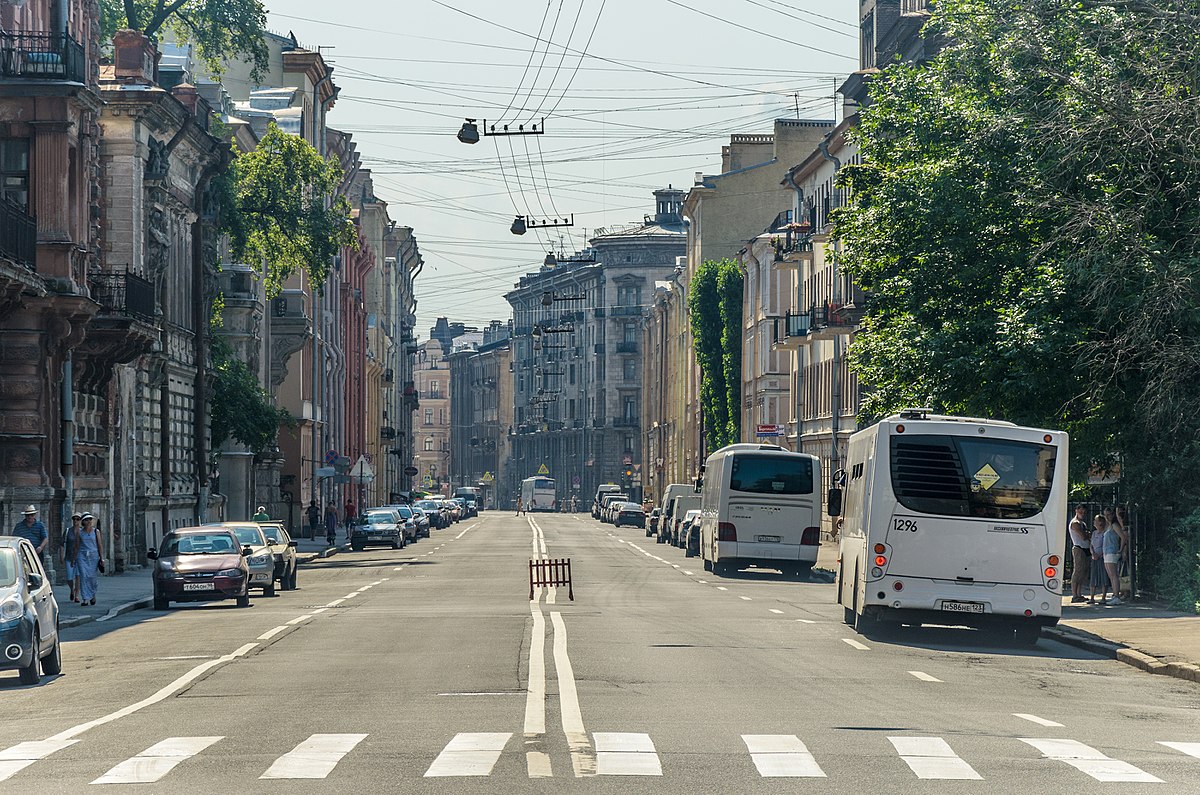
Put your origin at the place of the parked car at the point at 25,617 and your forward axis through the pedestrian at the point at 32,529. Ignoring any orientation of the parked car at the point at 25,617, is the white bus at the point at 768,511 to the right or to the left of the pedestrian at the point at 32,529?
right

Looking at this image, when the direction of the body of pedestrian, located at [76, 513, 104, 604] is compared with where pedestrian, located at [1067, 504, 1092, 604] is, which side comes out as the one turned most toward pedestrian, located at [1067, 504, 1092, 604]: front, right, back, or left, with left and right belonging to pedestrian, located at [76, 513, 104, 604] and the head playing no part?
left

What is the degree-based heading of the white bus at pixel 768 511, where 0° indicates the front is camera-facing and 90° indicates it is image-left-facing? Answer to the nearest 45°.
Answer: approximately 180°

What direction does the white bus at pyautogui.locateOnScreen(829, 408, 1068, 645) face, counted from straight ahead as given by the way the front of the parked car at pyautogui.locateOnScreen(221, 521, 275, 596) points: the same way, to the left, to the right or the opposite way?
the opposite way

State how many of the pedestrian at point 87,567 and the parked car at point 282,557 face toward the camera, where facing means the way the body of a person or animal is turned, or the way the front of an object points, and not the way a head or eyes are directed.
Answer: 2

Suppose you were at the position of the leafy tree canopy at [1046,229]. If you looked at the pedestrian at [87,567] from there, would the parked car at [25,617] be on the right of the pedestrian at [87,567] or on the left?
left

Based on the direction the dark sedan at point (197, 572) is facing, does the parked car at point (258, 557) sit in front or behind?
behind

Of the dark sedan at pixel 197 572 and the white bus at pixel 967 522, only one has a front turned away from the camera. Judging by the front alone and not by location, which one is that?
the white bus

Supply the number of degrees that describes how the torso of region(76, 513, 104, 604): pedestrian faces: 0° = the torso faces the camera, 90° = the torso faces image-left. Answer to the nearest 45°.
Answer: approximately 0°
